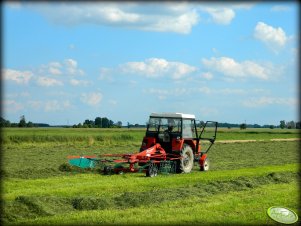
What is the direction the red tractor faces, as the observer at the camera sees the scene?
facing away from the viewer and to the right of the viewer
